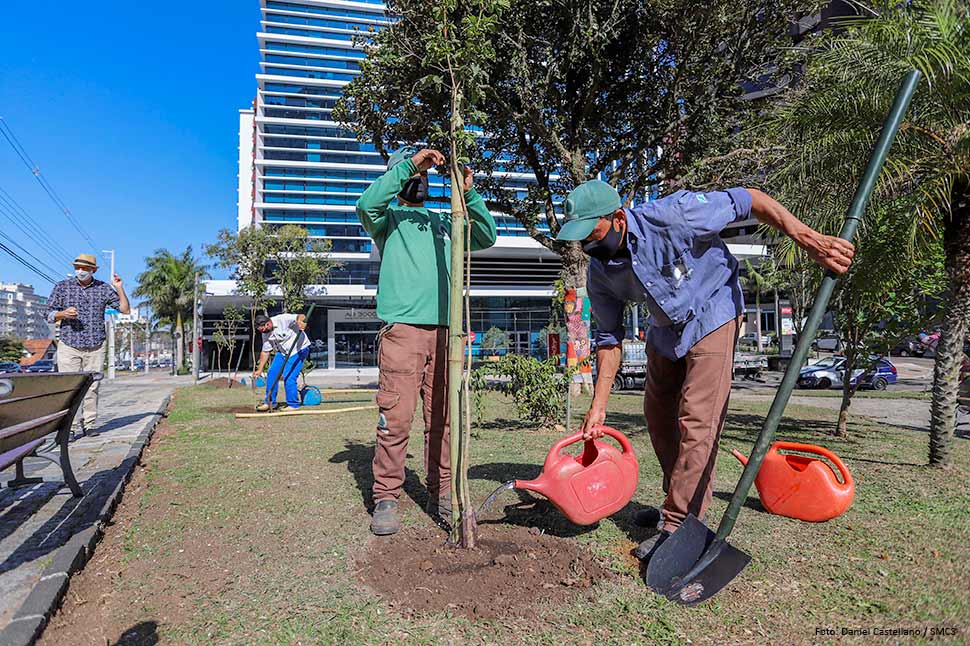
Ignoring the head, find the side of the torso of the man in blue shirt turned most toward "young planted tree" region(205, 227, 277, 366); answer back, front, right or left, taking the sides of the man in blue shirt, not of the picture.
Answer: right

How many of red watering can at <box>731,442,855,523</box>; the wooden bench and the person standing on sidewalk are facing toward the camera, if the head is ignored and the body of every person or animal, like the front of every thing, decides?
1

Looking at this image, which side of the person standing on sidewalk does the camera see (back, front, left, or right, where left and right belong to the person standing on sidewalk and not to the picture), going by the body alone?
front

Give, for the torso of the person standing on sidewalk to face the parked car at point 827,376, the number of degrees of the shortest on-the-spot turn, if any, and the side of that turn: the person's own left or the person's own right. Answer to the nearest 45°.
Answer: approximately 90° to the person's own left

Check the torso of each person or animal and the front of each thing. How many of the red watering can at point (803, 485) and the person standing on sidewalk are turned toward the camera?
1

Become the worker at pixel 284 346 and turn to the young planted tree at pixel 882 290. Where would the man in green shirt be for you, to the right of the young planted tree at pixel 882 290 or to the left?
right

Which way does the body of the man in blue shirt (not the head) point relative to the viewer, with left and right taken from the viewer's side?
facing the viewer and to the left of the viewer

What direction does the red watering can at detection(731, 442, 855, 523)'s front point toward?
to the viewer's left
